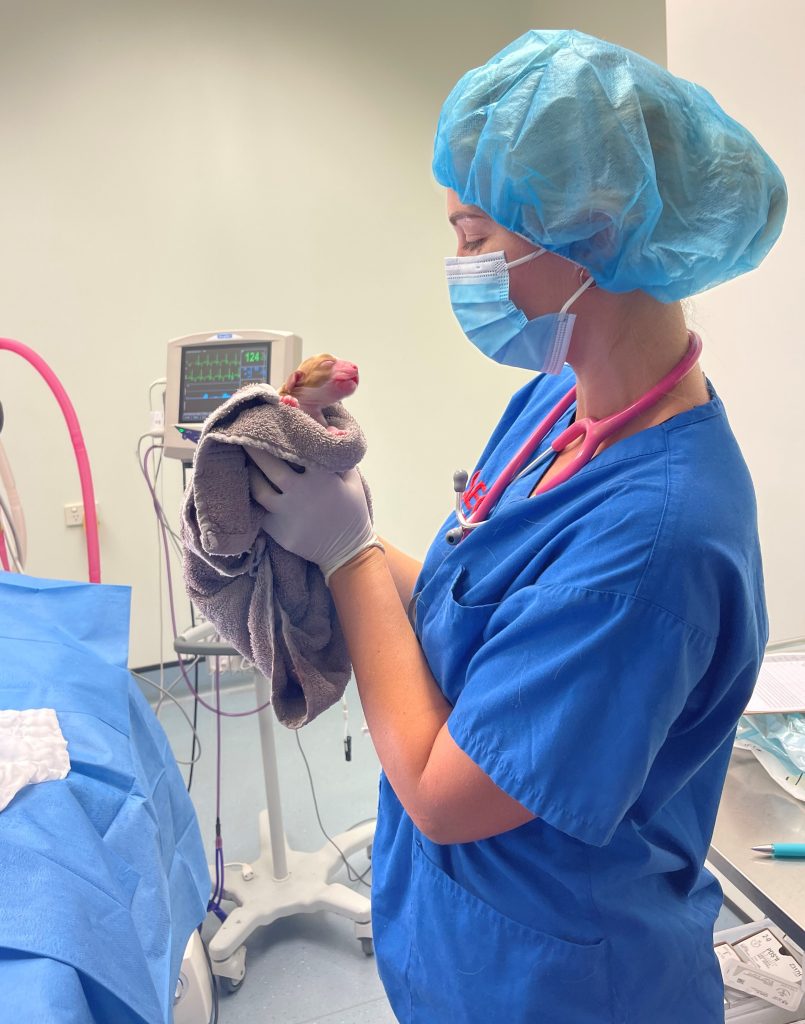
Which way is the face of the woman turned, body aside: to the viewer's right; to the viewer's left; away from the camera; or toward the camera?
to the viewer's left

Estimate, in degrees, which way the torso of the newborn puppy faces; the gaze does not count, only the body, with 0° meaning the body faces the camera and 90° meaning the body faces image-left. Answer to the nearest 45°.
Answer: approximately 270°

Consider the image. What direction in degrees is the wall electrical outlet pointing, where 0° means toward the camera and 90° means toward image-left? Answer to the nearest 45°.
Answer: approximately 0°

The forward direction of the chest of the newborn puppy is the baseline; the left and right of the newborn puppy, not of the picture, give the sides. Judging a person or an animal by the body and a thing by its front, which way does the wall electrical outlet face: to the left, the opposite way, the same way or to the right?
to the right

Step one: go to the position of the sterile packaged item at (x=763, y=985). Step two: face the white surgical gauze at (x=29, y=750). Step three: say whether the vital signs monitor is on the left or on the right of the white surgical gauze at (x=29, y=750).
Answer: right

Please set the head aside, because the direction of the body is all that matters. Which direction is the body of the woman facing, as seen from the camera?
to the viewer's left

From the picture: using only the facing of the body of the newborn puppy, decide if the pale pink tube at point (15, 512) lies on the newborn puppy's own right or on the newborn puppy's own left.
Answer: on the newborn puppy's own left

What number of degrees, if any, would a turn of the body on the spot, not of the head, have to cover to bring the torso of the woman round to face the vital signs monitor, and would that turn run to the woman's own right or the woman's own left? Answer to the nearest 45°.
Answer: approximately 45° to the woman's own right
